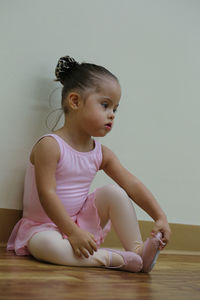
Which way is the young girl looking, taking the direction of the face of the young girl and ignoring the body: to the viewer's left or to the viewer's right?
to the viewer's right

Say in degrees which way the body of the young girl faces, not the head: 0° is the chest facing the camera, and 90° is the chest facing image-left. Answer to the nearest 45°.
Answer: approximately 315°
